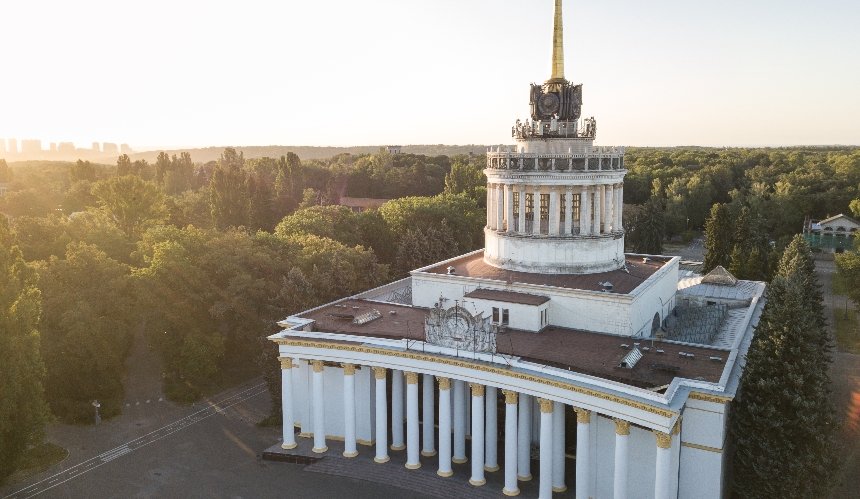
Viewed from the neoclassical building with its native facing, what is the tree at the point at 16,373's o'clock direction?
The tree is roughly at 1 o'clock from the neoclassical building.

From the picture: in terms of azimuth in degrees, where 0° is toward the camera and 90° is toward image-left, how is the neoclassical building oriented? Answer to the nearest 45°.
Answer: approximately 45°
